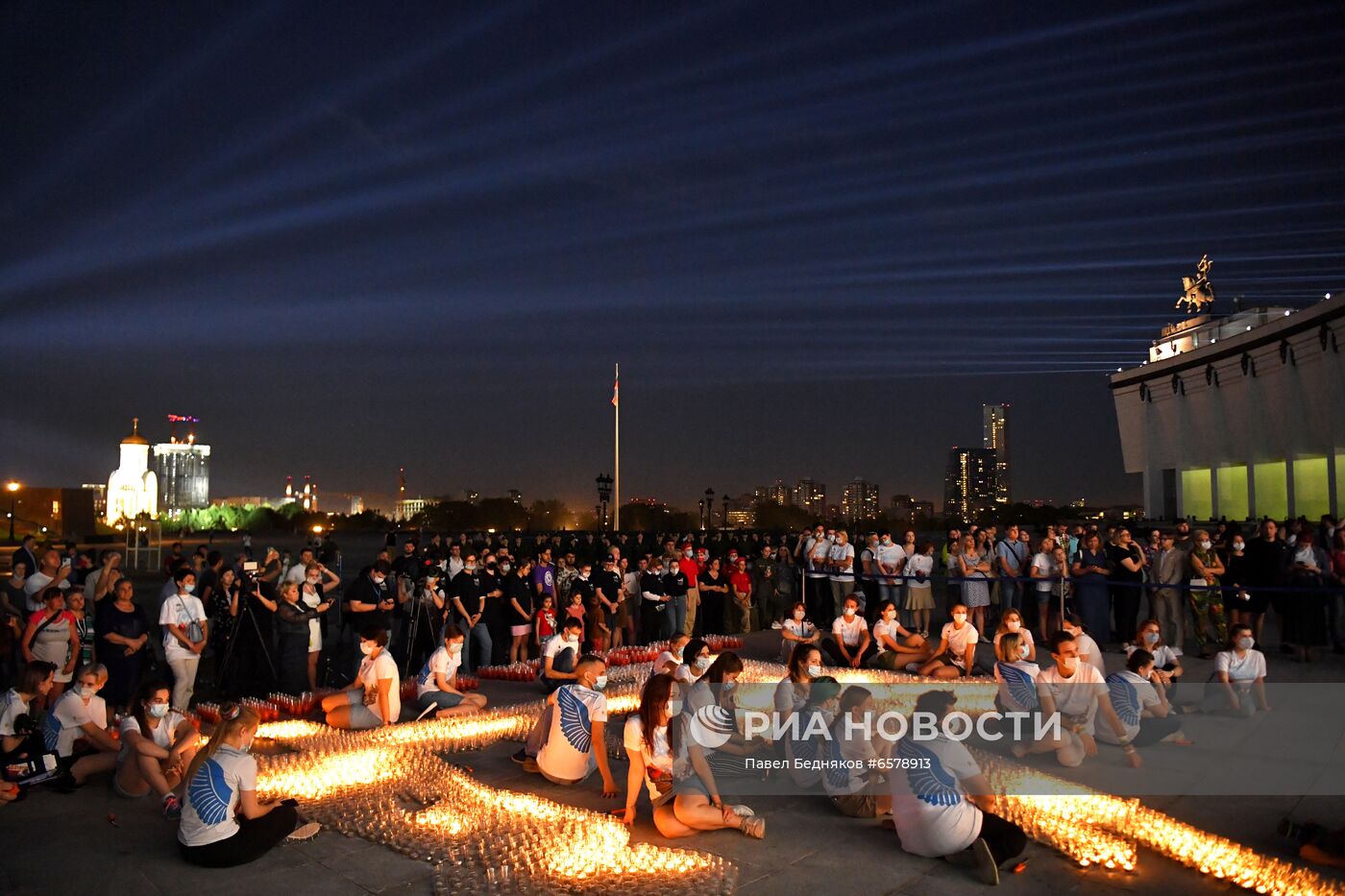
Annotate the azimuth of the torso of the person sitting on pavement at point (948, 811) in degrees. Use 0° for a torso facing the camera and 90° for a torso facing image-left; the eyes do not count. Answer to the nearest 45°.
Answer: approximately 225°

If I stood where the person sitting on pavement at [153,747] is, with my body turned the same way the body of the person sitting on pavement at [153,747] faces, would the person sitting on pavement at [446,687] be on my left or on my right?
on my left

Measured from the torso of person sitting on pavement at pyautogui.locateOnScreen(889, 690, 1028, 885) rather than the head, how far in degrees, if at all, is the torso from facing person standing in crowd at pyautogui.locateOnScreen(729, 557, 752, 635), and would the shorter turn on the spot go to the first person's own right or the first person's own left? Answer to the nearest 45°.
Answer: approximately 45° to the first person's own left

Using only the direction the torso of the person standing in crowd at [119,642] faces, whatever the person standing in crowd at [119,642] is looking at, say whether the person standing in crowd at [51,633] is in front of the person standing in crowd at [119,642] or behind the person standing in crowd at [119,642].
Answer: behind

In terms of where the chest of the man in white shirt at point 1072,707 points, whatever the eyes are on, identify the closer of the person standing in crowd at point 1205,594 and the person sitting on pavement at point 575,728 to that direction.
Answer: the person sitting on pavement

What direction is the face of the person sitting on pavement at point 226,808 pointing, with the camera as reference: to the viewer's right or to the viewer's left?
to the viewer's right

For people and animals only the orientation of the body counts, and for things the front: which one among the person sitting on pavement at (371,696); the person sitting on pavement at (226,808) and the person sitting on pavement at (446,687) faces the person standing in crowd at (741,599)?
the person sitting on pavement at (226,808)

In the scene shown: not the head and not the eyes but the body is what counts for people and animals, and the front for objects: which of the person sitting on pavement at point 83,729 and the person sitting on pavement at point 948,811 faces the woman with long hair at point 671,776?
the person sitting on pavement at point 83,729

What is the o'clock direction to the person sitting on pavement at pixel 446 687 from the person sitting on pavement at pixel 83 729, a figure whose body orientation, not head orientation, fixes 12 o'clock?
the person sitting on pavement at pixel 446 687 is roughly at 10 o'clock from the person sitting on pavement at pixel 83 729.

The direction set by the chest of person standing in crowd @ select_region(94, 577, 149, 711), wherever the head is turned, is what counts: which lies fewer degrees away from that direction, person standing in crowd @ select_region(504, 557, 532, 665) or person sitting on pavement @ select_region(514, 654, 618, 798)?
the person sitting on pavement

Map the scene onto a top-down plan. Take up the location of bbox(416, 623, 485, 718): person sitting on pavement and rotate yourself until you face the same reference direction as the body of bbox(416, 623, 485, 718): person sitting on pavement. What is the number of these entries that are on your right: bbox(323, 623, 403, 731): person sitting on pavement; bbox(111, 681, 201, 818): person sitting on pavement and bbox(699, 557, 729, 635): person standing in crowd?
2
